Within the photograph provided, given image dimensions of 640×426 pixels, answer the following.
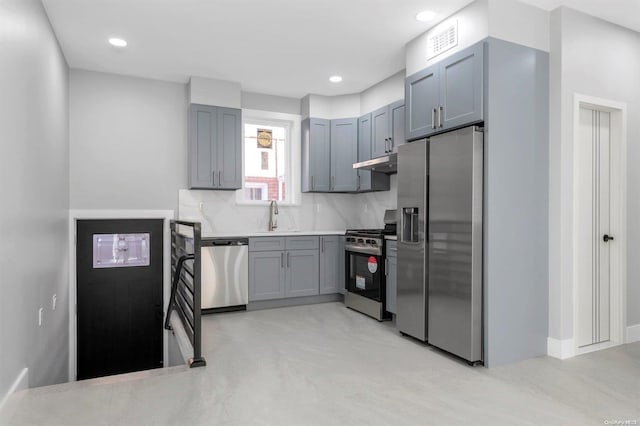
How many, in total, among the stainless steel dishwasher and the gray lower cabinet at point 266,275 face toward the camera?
2

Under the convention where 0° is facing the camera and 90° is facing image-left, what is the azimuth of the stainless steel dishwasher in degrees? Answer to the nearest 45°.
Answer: approximately 0°

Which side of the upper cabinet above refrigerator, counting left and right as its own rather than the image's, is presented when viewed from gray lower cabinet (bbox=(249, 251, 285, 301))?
right

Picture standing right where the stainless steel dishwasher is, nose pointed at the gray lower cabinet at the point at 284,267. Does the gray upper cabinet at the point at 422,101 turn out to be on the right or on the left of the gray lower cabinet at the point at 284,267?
right

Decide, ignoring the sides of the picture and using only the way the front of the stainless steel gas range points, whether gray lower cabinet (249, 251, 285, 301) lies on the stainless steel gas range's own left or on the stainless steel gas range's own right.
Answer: on the stainless steel gas range's own right

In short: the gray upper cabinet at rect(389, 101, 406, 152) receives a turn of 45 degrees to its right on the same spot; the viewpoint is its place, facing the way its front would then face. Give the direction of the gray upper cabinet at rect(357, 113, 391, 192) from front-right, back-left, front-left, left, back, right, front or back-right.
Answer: front-right

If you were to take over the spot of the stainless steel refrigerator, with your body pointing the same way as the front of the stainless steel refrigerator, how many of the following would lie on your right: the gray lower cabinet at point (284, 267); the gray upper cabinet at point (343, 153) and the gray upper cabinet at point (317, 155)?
3

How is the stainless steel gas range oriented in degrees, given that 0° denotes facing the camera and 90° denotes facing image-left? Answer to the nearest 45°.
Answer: approximately 45°

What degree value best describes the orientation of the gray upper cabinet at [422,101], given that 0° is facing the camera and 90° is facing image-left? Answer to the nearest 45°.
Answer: approximately 45°

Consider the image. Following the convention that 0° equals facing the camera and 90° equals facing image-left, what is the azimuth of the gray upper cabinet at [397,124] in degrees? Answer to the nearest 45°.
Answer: approximately 45°

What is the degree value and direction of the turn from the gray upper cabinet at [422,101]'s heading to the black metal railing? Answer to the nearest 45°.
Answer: approximately 45° to its right

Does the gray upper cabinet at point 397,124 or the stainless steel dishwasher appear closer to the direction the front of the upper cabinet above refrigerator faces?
the stainless steel dishwasher
